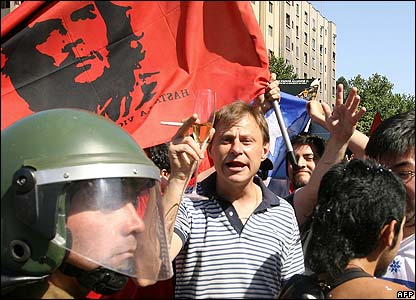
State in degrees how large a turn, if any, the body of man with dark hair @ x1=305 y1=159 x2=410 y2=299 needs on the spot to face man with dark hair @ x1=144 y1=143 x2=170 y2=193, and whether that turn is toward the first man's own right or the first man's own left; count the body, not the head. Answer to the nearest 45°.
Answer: approximately 90° to the first man's own left

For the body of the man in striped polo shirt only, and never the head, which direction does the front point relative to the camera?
toward the camera

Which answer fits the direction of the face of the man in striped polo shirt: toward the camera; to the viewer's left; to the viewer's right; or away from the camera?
toward the camera

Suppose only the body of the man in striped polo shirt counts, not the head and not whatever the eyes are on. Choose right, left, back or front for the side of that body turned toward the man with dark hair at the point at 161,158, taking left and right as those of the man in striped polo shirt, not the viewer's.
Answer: back

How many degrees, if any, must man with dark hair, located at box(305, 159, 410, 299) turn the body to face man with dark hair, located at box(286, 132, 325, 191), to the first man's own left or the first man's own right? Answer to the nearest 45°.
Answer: approximately 45° to the first man's own left

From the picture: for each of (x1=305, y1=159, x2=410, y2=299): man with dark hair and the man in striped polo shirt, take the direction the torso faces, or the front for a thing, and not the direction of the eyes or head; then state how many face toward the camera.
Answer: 1

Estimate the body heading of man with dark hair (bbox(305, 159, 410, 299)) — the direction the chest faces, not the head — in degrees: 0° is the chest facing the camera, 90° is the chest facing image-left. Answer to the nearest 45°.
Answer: approximately 225°

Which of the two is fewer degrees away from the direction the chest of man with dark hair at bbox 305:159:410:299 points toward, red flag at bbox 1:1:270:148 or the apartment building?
the apartment building

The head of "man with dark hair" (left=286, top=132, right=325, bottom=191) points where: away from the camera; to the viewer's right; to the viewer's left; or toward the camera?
toward the camera

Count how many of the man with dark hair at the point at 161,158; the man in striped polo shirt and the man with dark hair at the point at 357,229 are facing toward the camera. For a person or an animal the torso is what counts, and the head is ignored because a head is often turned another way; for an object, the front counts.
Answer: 1

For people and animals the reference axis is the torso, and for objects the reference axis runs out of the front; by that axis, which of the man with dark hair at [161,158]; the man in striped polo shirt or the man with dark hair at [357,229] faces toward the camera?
the man in striped polo shirt
